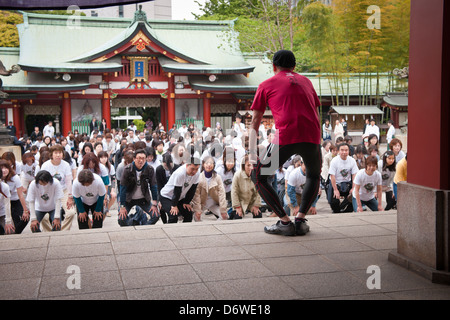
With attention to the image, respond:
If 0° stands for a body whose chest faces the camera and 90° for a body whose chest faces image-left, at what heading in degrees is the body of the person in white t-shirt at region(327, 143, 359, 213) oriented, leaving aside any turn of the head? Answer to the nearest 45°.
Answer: approximately 0°

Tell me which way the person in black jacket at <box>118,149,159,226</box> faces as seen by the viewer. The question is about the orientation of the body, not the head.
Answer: toward the camera

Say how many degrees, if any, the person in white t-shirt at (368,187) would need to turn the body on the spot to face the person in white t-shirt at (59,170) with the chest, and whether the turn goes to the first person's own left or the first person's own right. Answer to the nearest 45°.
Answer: approximately 90° to the first person's own right

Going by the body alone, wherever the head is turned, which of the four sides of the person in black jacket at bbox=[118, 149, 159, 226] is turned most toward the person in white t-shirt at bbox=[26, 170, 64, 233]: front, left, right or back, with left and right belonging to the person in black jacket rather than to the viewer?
right

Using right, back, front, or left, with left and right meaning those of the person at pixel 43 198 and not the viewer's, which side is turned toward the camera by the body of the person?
front

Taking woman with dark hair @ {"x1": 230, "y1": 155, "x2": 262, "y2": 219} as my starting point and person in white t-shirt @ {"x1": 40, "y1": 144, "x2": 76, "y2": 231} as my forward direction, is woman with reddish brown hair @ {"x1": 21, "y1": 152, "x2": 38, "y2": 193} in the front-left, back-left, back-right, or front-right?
front-right

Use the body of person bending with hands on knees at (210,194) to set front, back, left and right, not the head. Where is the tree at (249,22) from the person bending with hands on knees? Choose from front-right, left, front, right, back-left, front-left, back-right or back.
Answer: back

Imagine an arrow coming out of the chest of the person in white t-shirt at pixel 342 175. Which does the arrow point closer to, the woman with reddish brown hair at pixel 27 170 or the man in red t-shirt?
the man in red t-shirt

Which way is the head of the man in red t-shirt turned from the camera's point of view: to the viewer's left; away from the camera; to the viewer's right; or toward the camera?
away from the camera

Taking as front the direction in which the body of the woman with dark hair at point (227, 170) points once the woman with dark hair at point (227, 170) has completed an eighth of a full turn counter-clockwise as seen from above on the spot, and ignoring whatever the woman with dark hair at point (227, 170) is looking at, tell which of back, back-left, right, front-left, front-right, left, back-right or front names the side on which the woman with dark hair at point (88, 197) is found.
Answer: right

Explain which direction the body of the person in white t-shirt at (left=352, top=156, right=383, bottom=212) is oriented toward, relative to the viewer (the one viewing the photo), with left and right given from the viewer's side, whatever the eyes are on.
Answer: facing the viewer

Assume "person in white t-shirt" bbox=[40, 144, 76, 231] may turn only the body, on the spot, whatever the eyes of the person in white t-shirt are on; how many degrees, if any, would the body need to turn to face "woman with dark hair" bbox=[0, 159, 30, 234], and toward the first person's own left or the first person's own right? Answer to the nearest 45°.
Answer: approximately 45° to the first person's own right
